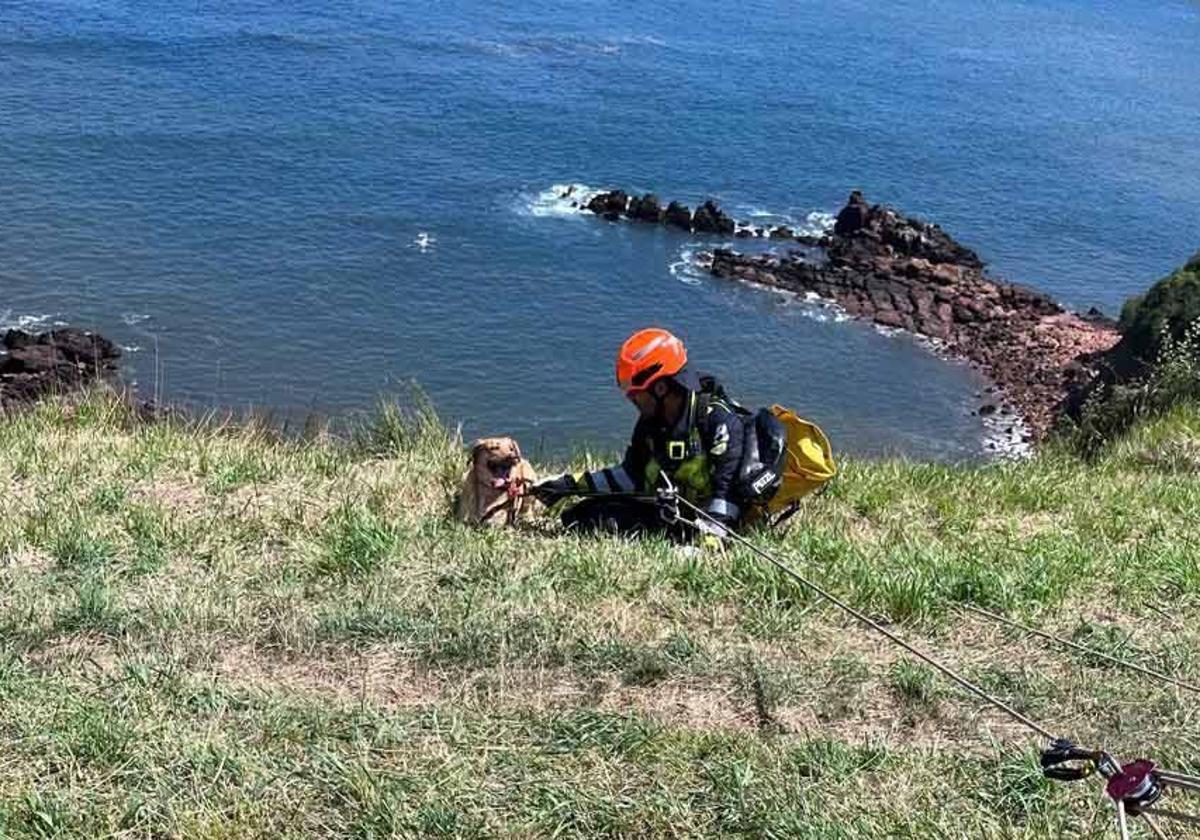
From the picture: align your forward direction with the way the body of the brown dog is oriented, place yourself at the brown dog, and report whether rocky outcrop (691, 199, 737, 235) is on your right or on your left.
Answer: on your left

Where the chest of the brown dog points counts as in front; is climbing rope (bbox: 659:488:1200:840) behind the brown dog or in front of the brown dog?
in front

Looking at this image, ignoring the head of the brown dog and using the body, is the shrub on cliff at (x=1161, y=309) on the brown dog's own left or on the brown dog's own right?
on the brown dog's own left

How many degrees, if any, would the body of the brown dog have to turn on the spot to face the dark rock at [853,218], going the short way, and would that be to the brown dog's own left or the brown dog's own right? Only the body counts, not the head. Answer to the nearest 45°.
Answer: approximately 135° to the brown dog's own left

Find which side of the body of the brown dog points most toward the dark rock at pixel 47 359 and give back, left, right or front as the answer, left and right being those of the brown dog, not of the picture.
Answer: back

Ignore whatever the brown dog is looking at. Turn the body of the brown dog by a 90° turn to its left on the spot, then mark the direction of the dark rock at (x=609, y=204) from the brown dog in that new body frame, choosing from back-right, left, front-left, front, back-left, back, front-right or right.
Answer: front-left

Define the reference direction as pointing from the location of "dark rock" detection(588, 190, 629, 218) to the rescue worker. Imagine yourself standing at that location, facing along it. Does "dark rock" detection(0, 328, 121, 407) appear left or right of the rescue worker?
right

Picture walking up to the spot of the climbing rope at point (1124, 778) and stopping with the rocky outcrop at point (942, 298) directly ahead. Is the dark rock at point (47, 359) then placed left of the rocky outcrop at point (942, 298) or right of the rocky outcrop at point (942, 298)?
left

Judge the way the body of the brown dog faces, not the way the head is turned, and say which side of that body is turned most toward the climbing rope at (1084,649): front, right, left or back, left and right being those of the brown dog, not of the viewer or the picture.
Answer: front

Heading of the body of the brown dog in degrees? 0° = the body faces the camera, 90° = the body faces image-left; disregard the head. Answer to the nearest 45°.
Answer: approximately 315°

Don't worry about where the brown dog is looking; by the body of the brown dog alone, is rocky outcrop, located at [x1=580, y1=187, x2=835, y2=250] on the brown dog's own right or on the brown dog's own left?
on the brown dog's own left
